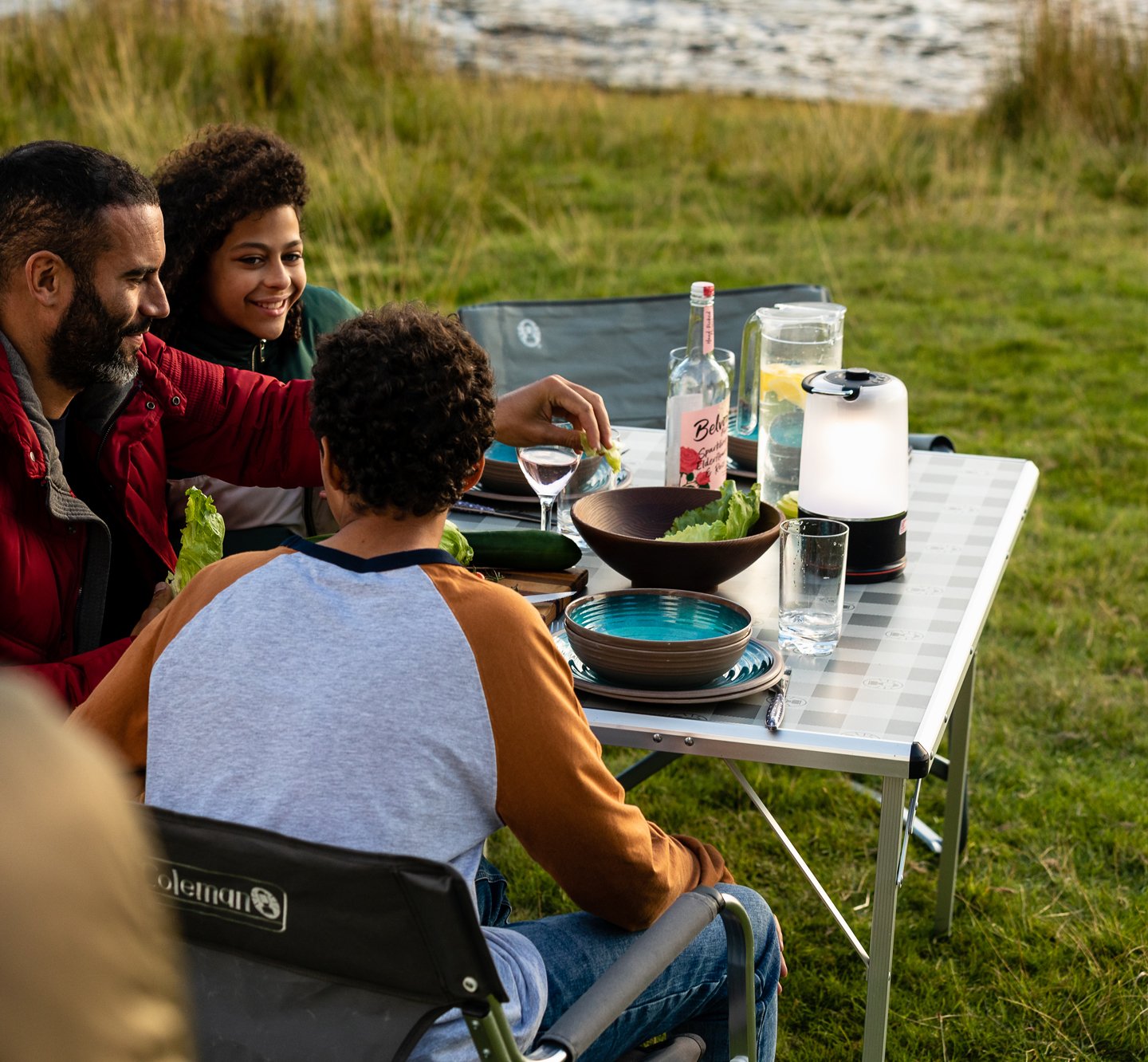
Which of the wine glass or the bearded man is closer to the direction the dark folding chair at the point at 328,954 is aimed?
the wine glass

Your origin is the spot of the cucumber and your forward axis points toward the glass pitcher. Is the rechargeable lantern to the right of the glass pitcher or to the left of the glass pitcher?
right

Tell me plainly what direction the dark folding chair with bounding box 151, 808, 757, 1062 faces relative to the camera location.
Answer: facing away from the viewer and to the right of the viewer

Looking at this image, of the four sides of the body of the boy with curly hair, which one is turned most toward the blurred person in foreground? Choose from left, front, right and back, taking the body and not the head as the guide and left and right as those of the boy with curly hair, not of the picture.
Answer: back

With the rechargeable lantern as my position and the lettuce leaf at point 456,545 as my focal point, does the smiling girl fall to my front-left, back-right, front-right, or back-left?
front-right

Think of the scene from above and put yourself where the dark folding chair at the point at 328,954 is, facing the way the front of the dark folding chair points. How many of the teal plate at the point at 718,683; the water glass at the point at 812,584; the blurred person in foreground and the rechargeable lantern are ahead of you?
3

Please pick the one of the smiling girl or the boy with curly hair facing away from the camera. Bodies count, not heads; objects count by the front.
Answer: the boy with curly hair

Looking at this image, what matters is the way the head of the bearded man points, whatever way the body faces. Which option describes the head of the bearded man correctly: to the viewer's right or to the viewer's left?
to the viewer's right

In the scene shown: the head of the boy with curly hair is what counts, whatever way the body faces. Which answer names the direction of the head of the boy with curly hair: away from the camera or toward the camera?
away from the camera

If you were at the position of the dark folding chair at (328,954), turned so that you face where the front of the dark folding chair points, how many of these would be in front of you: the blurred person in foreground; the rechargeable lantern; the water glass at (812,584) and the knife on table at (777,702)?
3

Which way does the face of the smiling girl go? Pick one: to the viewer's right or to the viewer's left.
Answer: to the viewer's right

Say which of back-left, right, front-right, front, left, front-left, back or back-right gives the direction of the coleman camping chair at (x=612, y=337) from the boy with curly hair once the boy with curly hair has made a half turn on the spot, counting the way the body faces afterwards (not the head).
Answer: back

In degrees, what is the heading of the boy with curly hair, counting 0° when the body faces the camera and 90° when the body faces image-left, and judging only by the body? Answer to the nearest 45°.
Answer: approximately 180°

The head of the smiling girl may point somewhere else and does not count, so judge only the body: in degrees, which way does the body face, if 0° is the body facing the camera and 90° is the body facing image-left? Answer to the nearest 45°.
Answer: approximately 315°

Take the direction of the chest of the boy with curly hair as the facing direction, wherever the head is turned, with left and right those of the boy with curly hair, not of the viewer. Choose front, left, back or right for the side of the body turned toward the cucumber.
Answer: front

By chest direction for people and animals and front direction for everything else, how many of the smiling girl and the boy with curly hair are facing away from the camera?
1

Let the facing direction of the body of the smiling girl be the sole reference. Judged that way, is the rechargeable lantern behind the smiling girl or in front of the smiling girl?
in front

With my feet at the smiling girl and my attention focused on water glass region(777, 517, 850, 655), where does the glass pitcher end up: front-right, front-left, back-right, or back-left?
front-left
